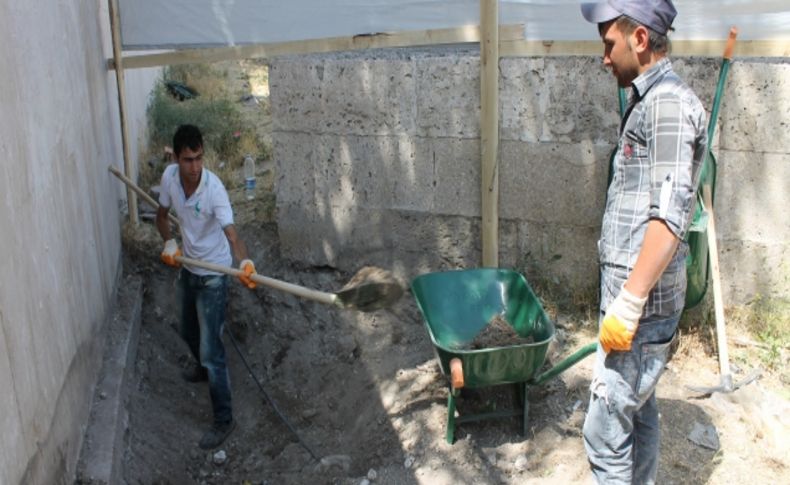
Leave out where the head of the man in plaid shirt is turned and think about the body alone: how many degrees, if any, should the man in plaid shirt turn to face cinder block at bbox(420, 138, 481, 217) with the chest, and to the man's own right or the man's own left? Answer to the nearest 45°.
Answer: approximately 45° to the man's own right

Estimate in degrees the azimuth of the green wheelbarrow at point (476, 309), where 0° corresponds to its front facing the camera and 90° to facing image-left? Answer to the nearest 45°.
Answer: approximately 135°

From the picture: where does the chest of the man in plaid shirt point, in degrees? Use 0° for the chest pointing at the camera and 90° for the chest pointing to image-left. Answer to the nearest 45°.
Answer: approximately 90°

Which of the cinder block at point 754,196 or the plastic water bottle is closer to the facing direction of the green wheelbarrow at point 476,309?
the plastic water bottle

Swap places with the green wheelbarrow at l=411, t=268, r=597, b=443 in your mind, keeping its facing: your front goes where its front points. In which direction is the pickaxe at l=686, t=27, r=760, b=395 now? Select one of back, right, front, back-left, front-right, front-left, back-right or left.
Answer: back-right
